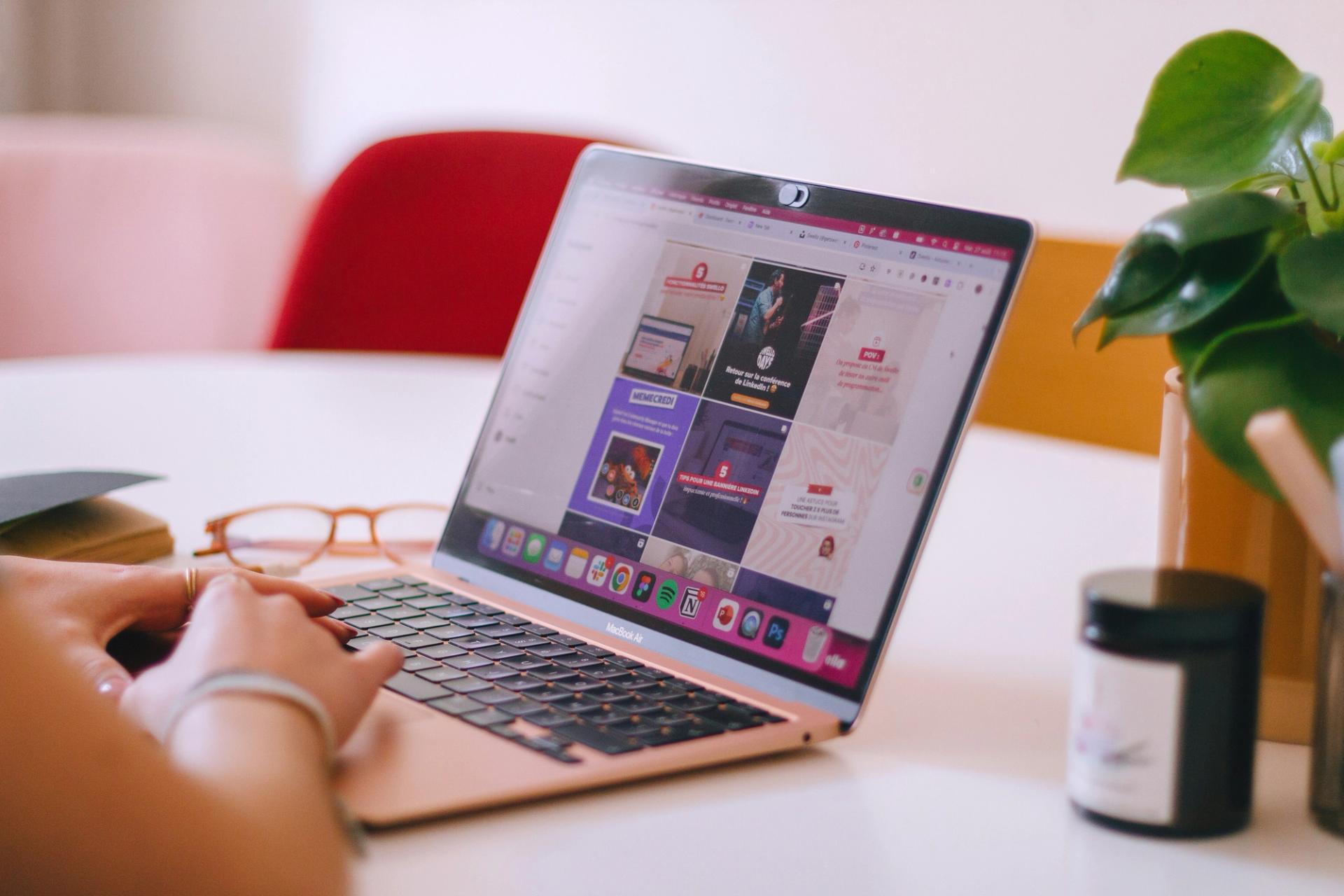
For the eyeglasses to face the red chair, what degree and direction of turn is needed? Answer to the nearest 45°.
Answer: approximately 180°

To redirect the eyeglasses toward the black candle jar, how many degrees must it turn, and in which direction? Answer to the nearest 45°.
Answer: approximately 45° to its left

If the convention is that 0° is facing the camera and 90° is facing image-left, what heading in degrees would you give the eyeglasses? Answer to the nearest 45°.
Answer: approximately 0°

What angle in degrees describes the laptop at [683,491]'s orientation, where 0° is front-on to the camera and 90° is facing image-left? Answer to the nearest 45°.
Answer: approximately 45°

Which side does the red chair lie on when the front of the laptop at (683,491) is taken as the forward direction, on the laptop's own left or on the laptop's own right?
on the laptop's own right

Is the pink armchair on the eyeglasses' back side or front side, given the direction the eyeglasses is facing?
on the back side

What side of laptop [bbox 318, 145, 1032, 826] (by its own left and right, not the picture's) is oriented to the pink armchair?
right

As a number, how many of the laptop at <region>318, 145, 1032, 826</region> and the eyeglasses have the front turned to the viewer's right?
0

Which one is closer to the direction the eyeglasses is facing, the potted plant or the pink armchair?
the potted plant

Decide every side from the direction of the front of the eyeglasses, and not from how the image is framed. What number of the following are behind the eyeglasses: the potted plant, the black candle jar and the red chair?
1
